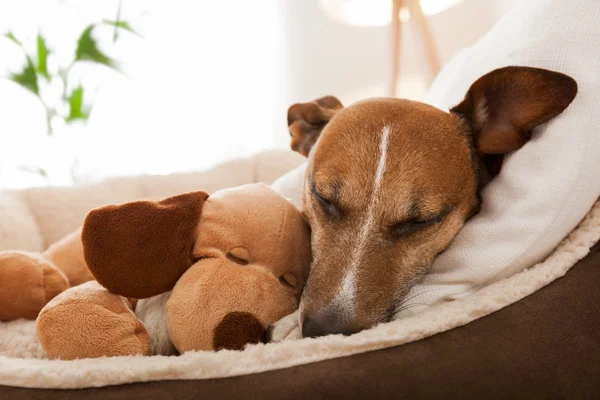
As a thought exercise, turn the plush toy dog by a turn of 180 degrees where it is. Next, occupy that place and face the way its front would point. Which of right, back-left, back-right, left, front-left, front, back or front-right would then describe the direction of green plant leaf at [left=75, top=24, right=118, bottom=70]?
front-right

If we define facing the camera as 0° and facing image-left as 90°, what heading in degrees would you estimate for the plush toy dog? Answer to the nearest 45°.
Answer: approximately 315°

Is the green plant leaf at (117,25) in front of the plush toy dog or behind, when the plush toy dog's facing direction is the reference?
behind

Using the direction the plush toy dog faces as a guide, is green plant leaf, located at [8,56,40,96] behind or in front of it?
behind

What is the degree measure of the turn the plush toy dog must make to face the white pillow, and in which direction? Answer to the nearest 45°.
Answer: approximately 45° to its left

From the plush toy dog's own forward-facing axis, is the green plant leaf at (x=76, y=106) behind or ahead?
behind

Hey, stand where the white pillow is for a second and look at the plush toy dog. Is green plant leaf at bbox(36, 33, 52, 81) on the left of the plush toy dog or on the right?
right

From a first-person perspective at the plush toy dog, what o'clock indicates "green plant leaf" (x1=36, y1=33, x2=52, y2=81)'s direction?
The green plant leaf is roughly at 7 o'clock from the plush toy dog.
